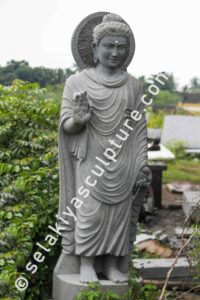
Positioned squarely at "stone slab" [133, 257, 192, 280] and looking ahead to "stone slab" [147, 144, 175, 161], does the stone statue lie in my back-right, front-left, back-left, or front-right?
back-left

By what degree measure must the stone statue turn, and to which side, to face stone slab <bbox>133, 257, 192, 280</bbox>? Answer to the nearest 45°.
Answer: approximately 90° to its left

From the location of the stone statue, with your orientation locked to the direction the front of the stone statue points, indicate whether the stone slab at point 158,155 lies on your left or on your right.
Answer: on your left

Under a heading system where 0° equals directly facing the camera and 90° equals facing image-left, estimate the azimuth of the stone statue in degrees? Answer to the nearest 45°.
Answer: approximately 315°
